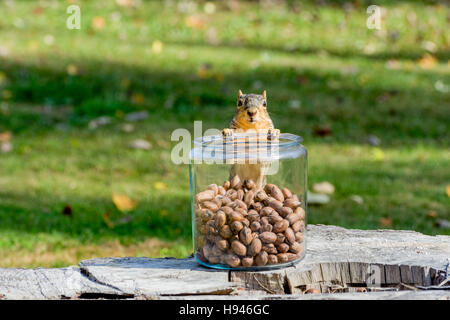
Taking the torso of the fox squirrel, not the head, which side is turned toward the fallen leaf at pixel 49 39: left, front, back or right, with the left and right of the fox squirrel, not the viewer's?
back

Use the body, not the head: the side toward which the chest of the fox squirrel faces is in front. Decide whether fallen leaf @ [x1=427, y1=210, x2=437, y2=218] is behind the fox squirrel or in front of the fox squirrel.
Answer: behind

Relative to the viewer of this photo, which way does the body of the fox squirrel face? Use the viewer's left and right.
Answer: facing the viewer

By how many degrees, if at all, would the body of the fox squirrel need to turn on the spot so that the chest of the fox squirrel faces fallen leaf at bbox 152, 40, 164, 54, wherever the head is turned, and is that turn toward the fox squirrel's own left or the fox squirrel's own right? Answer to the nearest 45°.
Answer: approximately 180°

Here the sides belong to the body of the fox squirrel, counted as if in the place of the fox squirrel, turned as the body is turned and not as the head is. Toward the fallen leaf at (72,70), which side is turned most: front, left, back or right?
back

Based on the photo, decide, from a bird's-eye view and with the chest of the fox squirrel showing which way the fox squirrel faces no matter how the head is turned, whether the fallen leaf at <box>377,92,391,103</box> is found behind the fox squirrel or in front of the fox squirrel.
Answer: behind

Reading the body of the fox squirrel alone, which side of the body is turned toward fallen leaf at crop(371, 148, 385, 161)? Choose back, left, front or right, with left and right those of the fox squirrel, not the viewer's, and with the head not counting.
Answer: back

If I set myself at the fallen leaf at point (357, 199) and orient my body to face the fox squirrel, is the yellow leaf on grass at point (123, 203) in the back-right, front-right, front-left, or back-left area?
front-right

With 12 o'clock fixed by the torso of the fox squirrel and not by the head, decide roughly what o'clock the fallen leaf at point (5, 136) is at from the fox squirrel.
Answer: The fallen leaf is roughly at 5 o'clock from the fox squirrel.

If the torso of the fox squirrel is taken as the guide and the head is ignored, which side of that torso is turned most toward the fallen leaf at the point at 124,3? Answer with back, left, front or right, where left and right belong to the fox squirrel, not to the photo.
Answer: back

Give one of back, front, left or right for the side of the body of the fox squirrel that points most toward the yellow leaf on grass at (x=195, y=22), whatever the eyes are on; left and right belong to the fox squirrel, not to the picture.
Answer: back
